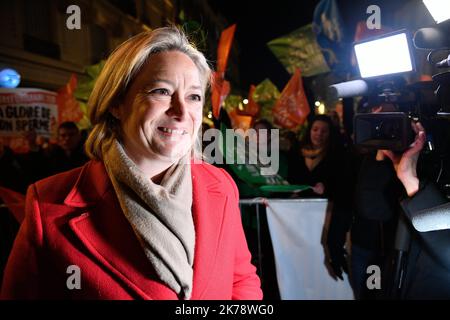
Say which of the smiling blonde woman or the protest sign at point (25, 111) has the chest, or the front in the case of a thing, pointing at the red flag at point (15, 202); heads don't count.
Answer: the protest sign

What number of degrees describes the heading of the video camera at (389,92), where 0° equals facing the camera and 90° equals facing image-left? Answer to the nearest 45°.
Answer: approximately 45°

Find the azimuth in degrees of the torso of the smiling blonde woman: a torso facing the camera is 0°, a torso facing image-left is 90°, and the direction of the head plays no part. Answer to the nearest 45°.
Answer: approximately 315°

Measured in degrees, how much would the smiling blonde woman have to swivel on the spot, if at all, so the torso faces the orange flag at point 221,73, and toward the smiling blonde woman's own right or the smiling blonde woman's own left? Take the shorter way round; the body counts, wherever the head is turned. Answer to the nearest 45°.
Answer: approximately 135° to the smiling blonde woman's own left

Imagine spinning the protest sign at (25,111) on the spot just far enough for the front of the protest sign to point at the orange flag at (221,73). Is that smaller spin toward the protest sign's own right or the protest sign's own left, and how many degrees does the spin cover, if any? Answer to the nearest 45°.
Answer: approximately 45° to the protest sign's own left

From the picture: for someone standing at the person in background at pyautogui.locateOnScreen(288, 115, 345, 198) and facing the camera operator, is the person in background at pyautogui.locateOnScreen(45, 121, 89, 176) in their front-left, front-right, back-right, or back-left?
back-right

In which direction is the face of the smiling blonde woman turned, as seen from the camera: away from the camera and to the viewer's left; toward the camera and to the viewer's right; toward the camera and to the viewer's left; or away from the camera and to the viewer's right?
toward the camera and to the viewer's right

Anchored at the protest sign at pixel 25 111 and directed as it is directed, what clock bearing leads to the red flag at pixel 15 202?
The red flag is roughly at 12 o'clock from the protest sign.

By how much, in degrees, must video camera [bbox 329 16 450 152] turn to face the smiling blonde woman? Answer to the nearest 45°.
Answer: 0° — it already faces them

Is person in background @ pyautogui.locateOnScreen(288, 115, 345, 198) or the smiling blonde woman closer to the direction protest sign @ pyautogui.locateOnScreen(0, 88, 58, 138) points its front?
the smiling blonde woman

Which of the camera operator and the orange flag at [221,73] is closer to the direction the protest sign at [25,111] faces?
the camera operator

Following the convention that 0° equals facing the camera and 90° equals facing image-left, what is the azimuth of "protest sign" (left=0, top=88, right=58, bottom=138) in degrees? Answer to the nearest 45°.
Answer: approximately 0°
